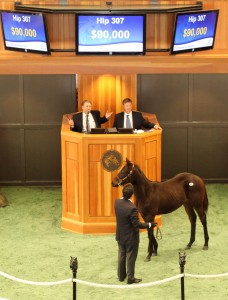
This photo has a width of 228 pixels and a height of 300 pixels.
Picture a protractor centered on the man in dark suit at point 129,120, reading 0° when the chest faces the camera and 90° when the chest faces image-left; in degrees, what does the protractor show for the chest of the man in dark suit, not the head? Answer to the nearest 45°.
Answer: approximately 0°

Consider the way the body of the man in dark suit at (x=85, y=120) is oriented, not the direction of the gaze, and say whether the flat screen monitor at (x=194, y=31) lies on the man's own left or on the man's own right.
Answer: on the man's own left

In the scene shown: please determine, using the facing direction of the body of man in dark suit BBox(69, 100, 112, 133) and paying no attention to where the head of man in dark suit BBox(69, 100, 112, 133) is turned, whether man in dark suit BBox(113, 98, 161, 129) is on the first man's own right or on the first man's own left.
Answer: on the first man's own left

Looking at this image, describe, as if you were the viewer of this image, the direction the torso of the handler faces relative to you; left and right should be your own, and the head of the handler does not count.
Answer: facing away from the viewer and to the right of the viewer

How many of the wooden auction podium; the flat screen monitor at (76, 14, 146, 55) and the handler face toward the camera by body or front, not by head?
2
